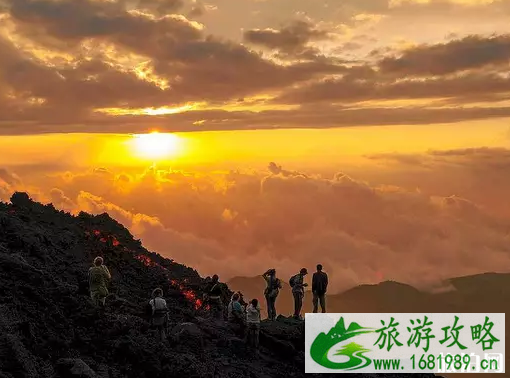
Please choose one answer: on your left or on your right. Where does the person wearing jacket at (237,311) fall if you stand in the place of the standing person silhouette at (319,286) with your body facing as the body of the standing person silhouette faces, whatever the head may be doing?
on your left

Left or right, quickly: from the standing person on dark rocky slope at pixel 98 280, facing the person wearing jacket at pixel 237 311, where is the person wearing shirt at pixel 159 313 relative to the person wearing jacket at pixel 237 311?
right

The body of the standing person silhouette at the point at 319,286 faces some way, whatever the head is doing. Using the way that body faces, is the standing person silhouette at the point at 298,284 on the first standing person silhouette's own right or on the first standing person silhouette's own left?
on the first standing person silhouette's own left

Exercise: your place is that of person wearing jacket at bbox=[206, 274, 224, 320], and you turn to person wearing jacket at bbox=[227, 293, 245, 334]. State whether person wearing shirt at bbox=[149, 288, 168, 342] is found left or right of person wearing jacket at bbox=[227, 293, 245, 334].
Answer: right

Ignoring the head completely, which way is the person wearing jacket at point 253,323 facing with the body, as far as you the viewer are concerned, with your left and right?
facing away from the viewer

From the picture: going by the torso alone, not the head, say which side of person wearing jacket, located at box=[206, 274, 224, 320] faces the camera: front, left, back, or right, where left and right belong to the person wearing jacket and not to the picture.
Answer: back

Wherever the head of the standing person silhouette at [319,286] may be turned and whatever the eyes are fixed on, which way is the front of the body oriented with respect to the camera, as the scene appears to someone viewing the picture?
away from the camera

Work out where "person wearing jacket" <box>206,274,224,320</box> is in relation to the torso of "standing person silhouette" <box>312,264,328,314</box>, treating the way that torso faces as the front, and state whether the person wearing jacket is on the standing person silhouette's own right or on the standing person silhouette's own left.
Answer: on the standing person silhouette's own left

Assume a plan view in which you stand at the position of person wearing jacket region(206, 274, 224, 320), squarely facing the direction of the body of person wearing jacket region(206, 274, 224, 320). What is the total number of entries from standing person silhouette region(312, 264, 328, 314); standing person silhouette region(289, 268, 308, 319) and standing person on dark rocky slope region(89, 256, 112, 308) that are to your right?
2

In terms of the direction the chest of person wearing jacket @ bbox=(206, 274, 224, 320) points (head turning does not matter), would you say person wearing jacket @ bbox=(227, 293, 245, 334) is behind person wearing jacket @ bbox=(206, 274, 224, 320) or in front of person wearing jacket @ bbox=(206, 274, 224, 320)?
behind
